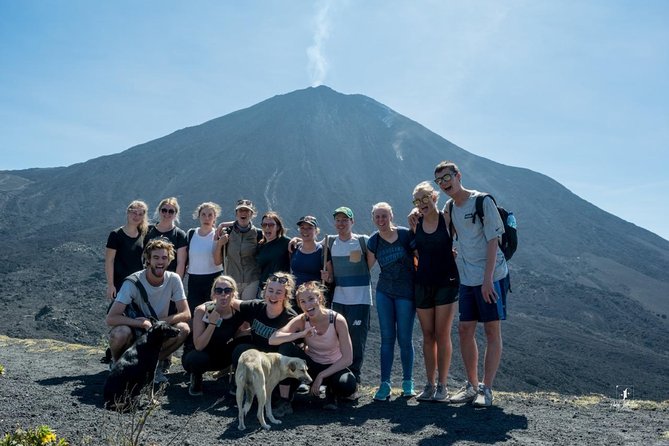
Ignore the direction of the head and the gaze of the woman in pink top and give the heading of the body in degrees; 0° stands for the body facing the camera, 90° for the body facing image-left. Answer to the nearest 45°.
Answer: approximately 45°

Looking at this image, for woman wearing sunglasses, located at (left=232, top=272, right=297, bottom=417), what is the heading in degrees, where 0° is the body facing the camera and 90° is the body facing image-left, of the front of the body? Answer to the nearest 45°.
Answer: approximately 0°

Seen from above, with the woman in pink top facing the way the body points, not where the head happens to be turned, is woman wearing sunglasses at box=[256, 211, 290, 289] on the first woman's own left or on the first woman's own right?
on the first woman's own right

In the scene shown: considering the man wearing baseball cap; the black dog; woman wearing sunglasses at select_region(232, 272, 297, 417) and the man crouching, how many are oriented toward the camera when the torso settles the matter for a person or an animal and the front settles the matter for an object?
3

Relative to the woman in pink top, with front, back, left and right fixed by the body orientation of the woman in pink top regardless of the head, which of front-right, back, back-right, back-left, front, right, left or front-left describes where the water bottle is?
back-left
